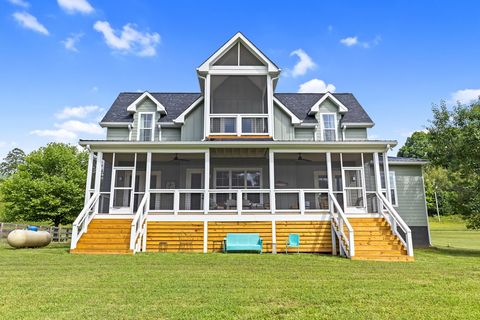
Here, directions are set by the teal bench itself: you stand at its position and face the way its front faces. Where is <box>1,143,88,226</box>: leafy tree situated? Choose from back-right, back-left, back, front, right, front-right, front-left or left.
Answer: back-right

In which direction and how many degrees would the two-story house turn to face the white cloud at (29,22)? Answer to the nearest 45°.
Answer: approximately 90° to its right

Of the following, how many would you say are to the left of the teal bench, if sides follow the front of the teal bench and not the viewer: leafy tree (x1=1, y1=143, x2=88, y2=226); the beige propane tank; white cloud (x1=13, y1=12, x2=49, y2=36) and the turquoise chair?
1

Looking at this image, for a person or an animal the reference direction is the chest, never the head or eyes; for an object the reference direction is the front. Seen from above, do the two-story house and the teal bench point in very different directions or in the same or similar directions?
same or similar directions

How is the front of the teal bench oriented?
toward the camera

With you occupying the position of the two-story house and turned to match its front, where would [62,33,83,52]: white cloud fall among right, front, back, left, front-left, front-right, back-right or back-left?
right
